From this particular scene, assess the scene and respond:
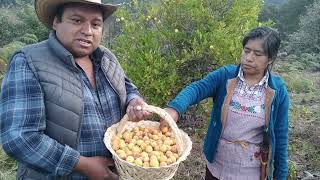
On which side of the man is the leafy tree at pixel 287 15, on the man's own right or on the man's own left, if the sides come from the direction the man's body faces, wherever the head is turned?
on the man's own left

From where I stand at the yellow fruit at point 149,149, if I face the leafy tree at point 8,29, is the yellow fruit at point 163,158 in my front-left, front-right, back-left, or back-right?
back-right

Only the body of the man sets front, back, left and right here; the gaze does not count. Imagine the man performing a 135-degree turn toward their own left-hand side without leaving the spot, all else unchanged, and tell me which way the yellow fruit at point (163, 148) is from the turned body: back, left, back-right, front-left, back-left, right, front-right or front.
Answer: right

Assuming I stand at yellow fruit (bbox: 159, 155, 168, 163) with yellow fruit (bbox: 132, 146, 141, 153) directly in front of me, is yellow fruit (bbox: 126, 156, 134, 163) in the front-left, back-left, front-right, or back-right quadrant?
front-left

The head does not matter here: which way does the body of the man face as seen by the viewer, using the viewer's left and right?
facing the viewer and to the right of the viewer

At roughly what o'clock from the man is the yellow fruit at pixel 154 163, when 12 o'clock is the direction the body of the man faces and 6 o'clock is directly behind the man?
The yellow fruit is roughly at 11 o'clock from the man.

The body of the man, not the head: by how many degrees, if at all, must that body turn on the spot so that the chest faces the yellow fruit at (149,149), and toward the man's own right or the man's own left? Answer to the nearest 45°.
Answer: approximately 45° to the man's own left

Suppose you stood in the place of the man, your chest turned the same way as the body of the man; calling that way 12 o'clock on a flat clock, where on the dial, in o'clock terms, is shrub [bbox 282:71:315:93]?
The shrub is roughly at 9 o'clock from the man.

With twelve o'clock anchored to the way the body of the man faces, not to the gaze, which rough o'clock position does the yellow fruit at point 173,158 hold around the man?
The yellow fruit is roughly at 11 o'clock from the man.

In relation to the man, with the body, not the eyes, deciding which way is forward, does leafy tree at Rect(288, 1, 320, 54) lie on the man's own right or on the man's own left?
on the man's own left

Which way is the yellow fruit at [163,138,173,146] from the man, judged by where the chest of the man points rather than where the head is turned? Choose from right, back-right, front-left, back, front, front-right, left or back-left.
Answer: front-left

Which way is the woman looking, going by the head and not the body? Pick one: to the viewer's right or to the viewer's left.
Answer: to the viewer's left
